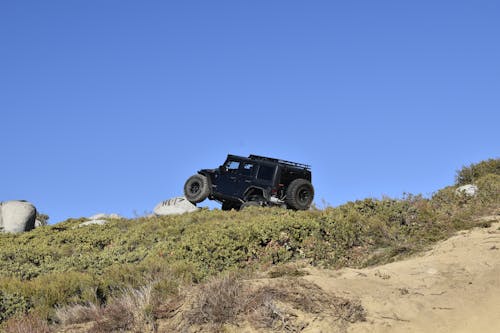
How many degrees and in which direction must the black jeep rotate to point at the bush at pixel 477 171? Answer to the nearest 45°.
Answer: approximately 135° to its right

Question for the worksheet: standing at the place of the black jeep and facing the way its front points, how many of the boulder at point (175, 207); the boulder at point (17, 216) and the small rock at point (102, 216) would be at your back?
0

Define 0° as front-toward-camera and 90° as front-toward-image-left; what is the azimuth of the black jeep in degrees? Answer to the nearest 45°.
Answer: approximately 135°

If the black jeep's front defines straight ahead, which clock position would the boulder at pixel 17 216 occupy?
The boulder is roughly at 11 o'clock from the black jeep.

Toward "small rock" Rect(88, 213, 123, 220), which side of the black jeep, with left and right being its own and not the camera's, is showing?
front
